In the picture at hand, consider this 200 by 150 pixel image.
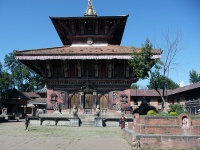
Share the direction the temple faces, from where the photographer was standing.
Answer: facing the viewer

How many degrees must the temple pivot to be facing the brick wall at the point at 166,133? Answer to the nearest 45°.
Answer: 0° — it already faces it

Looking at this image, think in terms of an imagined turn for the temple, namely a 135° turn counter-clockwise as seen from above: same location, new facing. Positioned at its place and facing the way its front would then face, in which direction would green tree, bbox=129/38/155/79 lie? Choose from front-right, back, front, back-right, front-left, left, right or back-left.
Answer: right
